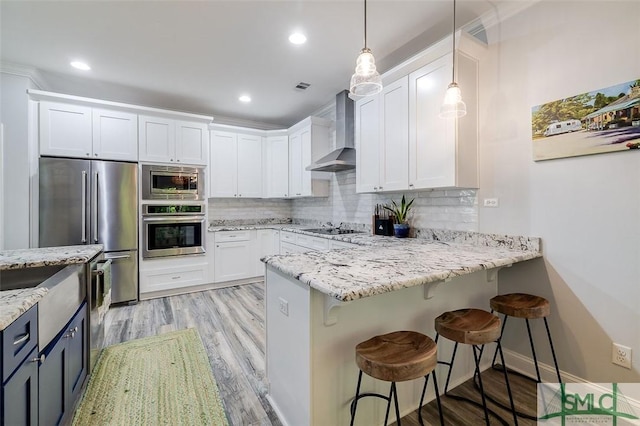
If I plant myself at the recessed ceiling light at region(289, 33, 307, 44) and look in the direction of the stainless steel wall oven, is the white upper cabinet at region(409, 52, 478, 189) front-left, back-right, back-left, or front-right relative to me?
back-right

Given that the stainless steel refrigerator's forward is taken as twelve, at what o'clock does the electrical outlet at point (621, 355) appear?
The electrical outlet is roughly at 11 o'clock from the stainless steel refrigerator.

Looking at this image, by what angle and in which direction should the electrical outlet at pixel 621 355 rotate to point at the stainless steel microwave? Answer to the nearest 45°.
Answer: approximately 45° to its right

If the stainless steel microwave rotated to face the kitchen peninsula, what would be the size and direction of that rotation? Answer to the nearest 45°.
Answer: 0° — it already faces it

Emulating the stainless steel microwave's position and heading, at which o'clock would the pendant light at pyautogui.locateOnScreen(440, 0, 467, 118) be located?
The pendant light is roughly at 11 o'clock from the stainless steel microwave.

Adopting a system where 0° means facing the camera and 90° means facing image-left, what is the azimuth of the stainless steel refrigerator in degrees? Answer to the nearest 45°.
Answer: approximately 0°

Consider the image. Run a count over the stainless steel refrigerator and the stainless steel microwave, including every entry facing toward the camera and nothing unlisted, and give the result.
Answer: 2

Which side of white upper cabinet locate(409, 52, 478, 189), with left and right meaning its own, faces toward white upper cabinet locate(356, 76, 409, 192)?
right

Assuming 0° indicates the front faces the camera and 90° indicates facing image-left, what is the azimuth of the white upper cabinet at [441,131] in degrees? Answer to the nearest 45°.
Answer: approximately 45°
